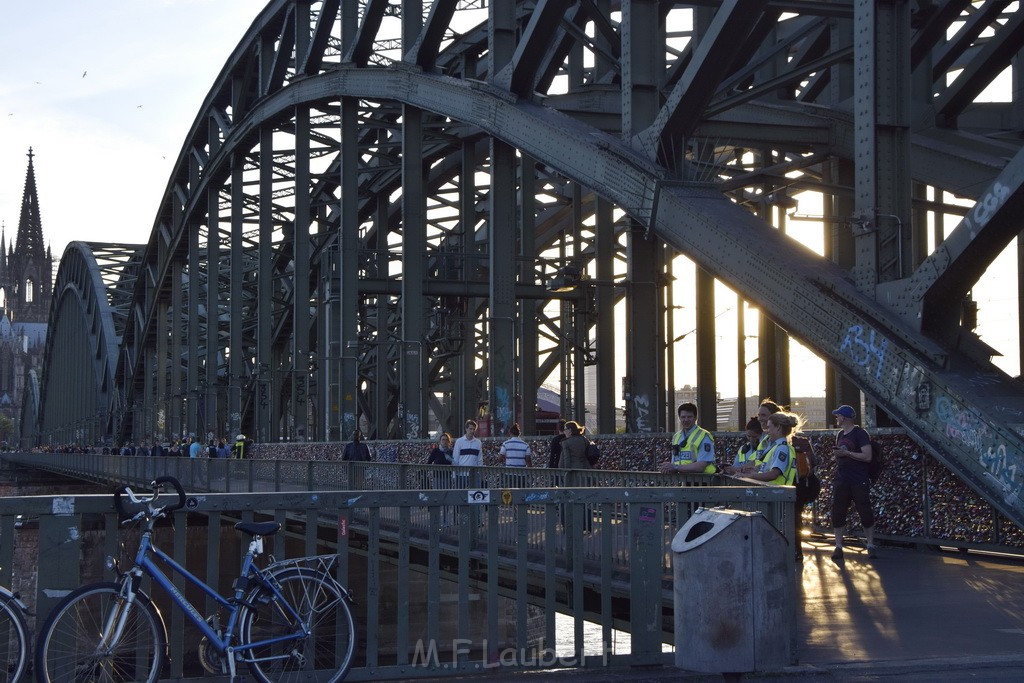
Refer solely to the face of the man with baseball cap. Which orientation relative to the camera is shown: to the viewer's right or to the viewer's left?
to the viewer's left

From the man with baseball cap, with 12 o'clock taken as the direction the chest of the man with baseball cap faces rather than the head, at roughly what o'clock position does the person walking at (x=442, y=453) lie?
The person walking is roughly at 3 o'clock from the man with baseball cap.

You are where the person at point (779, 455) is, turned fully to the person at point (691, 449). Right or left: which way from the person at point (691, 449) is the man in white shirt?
right

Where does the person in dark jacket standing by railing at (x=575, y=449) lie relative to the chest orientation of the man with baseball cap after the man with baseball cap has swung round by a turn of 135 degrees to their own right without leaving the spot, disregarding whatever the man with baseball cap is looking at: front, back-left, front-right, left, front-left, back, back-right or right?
front-left

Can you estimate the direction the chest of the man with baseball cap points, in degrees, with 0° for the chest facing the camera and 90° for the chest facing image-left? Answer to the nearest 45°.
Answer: approximately 45°

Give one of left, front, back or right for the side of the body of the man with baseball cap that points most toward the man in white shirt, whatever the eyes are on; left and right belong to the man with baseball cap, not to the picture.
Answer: right
